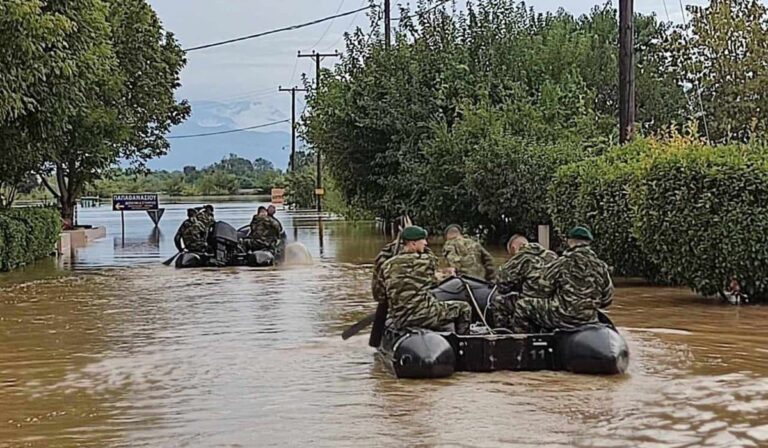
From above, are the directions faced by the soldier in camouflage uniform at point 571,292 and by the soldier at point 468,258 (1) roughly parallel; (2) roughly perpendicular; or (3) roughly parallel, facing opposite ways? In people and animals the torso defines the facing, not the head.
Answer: roughly parallel

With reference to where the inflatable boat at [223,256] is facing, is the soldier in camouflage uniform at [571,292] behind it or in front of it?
behind

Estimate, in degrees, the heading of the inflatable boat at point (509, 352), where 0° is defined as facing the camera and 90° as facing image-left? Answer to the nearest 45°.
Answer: approximately 180°

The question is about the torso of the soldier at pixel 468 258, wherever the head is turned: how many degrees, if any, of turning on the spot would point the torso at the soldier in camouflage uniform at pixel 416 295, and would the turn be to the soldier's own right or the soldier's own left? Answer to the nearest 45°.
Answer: approximately 135° to the soldier's own left

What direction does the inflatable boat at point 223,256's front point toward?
away from the camera

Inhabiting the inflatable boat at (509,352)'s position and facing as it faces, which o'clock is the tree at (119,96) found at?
The tree is roughly at 11 o'clock from the inflatable boat.

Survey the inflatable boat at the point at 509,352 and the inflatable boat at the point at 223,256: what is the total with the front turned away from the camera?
2

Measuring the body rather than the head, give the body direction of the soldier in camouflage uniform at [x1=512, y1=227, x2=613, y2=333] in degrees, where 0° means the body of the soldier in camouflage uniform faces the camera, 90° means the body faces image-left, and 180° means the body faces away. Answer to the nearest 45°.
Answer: approximately 135°

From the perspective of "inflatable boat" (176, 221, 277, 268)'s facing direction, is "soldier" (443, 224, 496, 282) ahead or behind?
behind

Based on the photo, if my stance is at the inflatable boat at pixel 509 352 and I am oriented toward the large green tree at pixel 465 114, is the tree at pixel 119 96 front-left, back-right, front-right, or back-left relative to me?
front-left
